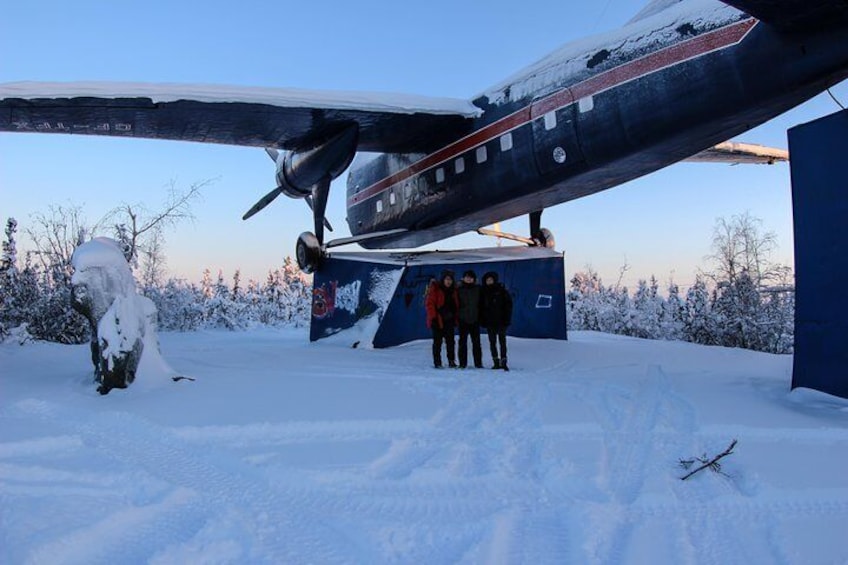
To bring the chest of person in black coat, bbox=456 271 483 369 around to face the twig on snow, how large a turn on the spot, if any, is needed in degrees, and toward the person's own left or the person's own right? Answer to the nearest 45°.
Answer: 0° — they already face it

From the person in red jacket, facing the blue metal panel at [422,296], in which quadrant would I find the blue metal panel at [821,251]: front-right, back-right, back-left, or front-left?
back-right

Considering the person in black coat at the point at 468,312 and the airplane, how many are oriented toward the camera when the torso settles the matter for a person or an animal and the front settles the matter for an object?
1

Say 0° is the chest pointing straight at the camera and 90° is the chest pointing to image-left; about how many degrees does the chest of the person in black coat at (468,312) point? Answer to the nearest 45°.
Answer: approximately 0°

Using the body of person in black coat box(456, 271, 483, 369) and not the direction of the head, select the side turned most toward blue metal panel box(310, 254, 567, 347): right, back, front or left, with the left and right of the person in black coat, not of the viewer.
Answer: back

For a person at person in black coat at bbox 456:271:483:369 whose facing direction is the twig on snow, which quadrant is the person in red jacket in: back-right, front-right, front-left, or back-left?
back-right

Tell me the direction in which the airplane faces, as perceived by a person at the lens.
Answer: facing away from the viewer and to the left of the viewer

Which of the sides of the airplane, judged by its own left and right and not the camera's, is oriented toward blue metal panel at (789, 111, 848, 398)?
back
